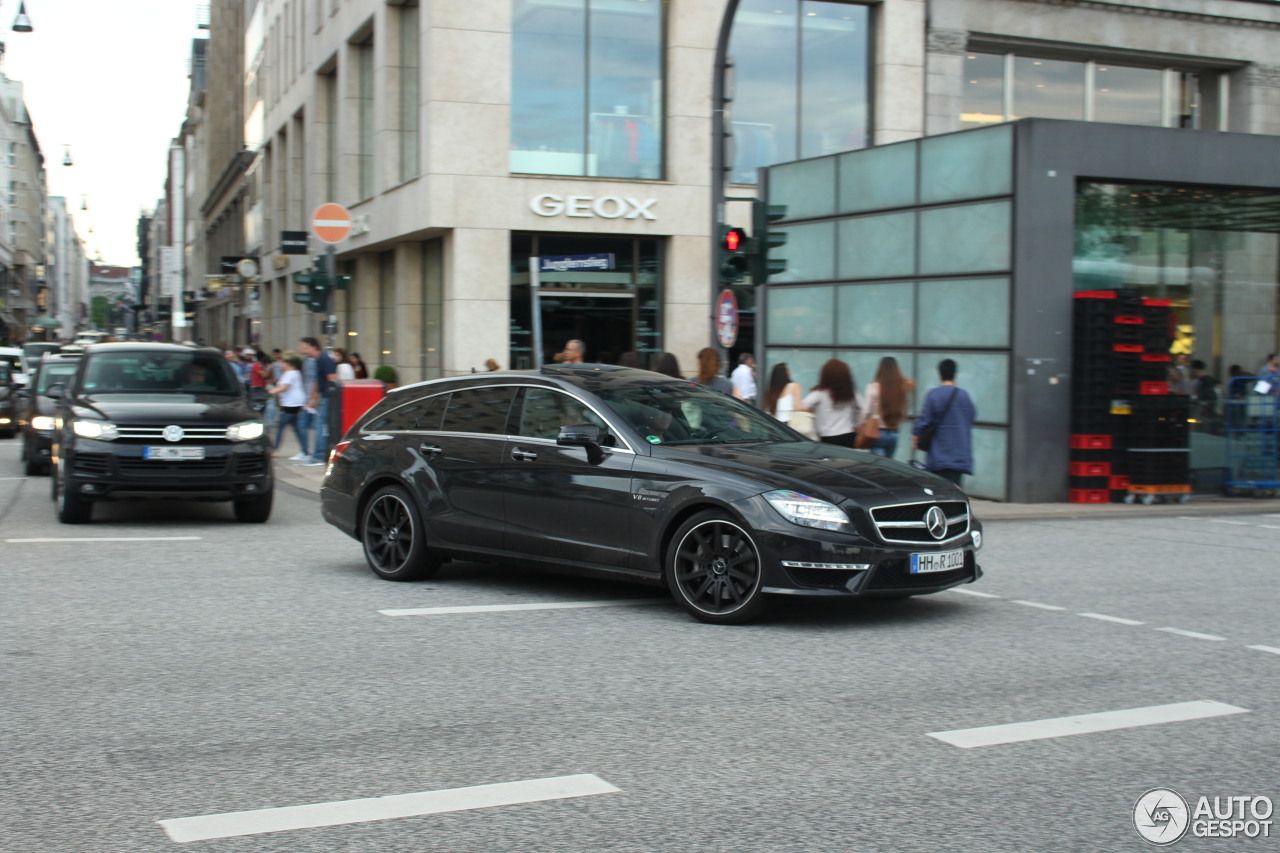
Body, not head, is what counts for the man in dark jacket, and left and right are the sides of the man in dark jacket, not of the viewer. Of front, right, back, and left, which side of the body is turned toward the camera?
back

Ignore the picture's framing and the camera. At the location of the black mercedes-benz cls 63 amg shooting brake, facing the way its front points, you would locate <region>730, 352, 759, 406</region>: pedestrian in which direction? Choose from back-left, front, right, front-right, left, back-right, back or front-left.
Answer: back-left

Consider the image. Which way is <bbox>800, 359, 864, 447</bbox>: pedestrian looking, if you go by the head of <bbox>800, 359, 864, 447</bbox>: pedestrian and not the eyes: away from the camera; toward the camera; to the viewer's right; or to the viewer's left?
away from the camera

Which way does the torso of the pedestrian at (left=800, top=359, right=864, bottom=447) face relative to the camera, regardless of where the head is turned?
away from the camera

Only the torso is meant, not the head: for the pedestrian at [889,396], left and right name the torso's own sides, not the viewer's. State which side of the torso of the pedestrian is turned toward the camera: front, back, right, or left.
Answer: back

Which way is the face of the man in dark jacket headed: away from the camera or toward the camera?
away from the camera
